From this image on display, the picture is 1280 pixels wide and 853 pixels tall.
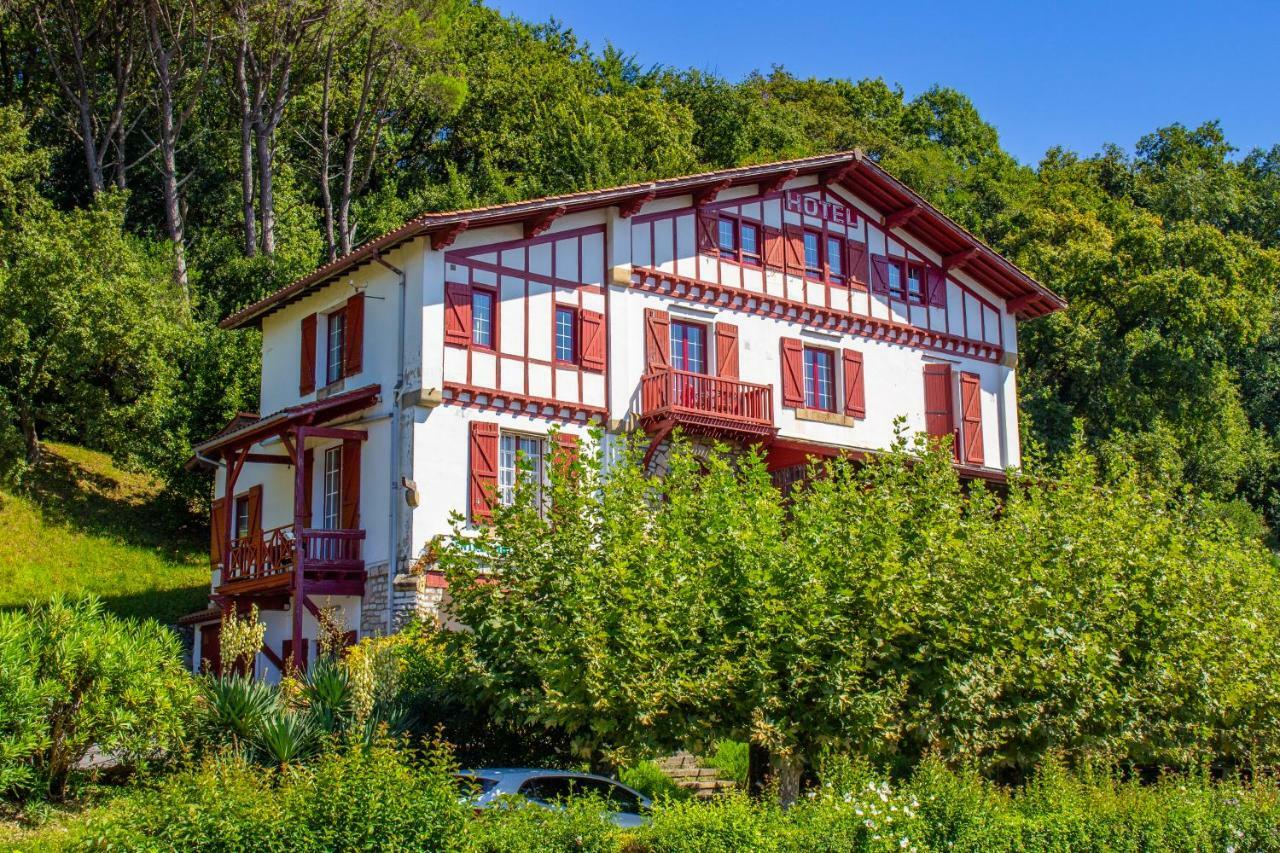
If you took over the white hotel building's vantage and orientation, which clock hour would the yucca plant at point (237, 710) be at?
The yucca plant is roughly at 2 o'clock from the white hotel building.

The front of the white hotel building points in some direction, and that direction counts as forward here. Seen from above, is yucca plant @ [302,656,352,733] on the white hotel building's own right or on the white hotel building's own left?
on the white hotel building's own right

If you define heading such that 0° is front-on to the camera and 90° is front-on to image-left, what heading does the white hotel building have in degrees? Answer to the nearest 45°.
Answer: approximately 315°

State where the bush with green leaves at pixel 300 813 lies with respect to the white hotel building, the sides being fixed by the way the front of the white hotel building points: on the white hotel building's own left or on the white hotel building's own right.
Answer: on the white hotel building's own right

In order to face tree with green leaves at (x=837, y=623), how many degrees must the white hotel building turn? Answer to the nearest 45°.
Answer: approximately 45° to its right

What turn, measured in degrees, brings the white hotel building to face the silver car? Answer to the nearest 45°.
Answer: approximately 45° to its right

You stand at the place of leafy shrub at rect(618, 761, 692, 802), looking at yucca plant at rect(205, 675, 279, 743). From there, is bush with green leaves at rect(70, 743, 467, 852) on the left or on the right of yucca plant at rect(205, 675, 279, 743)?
left

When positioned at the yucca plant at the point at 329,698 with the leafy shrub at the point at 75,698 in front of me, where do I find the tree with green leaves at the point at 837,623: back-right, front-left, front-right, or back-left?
back-left
